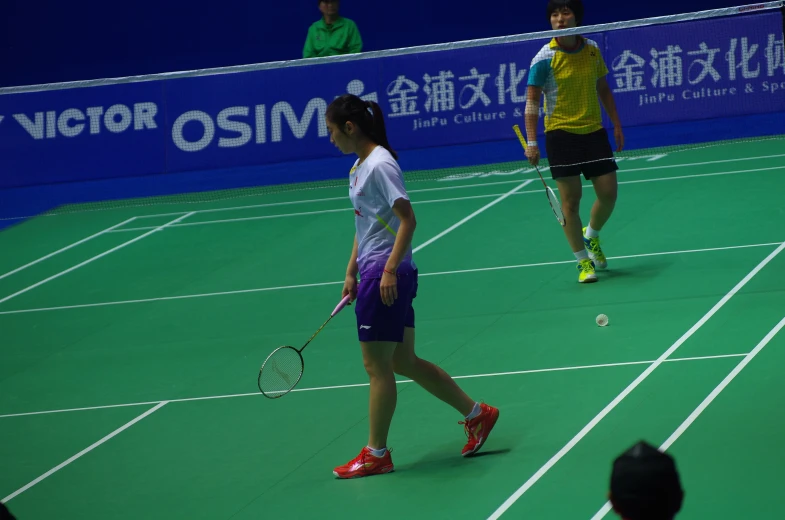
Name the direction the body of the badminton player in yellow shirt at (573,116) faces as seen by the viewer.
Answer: toward the camera

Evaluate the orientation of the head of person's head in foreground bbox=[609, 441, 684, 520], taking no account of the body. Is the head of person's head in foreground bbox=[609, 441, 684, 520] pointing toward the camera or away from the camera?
away from the camera

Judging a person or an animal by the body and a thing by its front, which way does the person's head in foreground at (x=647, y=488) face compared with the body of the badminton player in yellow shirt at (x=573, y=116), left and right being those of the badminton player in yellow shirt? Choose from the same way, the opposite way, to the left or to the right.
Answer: the opposite way

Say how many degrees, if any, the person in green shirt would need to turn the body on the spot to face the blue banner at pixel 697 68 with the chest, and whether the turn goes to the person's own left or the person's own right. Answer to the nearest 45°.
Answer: approximately 45° to the person's own left

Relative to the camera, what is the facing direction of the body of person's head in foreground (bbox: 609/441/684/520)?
away from the camera

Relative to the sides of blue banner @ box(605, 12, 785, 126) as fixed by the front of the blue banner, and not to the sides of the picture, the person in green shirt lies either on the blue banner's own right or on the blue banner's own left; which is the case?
on the blue banner's own right

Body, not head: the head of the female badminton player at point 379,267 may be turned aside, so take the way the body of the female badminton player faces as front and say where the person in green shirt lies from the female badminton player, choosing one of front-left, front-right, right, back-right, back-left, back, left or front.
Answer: right

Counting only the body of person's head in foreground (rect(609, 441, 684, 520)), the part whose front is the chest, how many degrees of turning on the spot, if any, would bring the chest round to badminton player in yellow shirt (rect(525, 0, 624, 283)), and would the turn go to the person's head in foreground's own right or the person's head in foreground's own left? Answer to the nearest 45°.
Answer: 0° — they already face them

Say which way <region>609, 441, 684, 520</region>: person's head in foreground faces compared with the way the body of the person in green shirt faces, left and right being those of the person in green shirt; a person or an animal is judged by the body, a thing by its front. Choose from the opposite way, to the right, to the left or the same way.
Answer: the opposite way

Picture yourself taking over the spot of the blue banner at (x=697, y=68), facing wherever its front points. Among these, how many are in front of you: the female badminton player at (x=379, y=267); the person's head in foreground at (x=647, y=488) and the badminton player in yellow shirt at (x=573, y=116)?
3

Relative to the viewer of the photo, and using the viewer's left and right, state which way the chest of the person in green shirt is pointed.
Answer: facing the viewer

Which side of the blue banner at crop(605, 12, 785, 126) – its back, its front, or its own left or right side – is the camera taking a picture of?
front

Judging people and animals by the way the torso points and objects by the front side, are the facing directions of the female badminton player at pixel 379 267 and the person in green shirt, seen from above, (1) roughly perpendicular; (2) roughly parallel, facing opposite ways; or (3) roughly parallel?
roughly perpendicular
